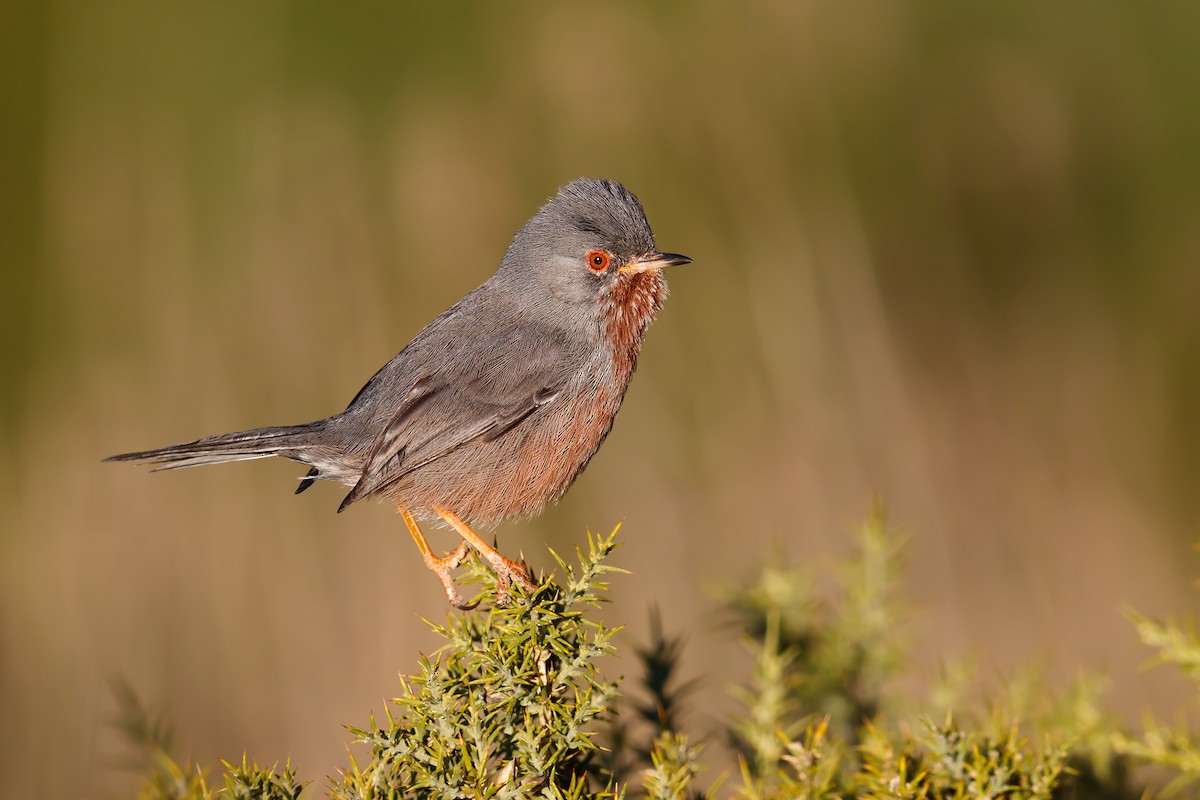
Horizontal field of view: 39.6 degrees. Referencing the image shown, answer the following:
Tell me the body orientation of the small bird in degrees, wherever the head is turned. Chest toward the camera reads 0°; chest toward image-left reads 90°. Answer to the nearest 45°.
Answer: approximately 270°
